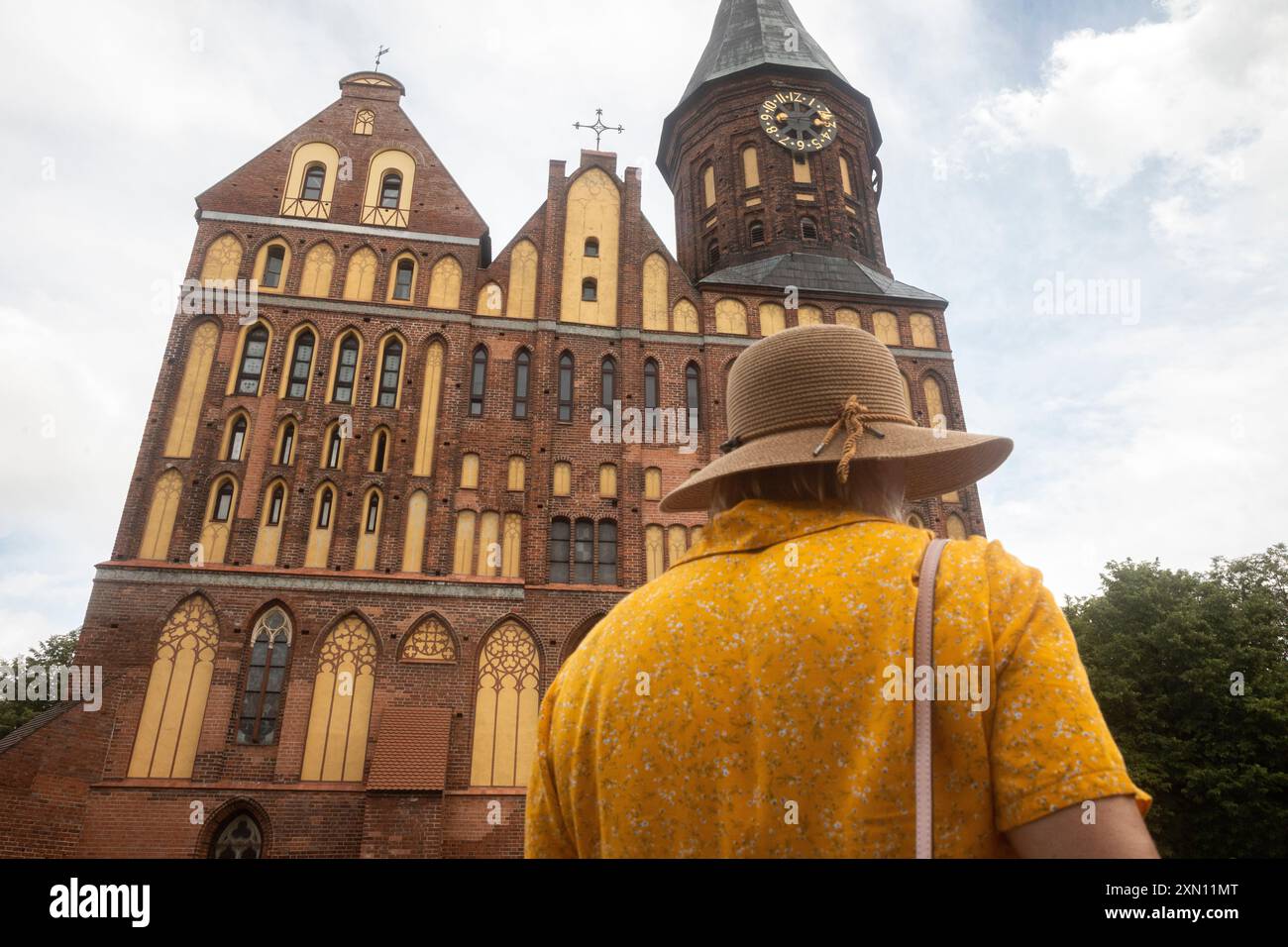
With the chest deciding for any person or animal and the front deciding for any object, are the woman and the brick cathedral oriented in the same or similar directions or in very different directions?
very different directions

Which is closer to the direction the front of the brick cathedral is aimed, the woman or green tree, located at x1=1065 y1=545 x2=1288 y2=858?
the woman

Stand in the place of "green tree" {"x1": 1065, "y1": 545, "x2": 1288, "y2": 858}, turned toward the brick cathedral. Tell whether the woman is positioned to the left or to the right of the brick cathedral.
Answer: left

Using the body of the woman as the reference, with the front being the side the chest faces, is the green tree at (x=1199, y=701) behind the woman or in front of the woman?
in front

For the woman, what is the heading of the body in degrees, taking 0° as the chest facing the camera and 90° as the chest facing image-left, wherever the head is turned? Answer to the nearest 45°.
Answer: approximately 180°

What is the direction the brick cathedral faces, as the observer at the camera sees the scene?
facing the viewer

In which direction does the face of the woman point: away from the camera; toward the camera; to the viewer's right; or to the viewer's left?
away from the camera

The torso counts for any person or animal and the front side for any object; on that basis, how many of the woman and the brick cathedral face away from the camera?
1

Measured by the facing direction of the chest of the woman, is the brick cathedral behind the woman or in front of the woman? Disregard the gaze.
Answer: in front

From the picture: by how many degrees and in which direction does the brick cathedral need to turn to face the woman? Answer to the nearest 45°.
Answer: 0° — it already faces them

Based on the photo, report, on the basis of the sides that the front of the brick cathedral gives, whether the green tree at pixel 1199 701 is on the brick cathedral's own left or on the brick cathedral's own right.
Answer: on the brick cathedral's own left
